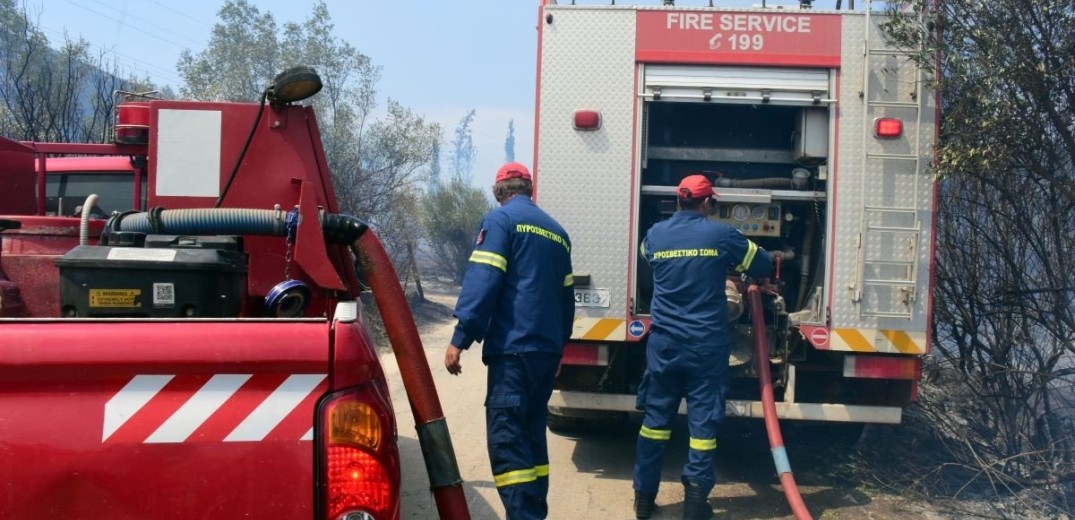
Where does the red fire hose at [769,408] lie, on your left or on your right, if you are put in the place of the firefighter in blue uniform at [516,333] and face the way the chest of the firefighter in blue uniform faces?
on your right

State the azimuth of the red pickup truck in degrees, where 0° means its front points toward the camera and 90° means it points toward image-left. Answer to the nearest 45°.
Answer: approximately 180°

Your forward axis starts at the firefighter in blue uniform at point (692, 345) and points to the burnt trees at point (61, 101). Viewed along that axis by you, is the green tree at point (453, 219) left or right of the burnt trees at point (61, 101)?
right

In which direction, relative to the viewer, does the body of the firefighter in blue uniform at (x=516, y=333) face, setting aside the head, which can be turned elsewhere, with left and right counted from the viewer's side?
facing away from the viewer and to the left of the viewer

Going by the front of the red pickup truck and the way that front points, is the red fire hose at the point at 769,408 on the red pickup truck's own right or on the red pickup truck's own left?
on the red pickup truck's own right

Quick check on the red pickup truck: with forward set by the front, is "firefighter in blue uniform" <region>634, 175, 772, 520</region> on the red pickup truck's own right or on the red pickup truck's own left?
on the red pickup truck's own right

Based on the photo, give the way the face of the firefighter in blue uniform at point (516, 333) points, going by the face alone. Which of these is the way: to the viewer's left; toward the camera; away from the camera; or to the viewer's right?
away from the camera

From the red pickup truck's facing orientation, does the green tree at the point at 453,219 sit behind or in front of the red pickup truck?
in front

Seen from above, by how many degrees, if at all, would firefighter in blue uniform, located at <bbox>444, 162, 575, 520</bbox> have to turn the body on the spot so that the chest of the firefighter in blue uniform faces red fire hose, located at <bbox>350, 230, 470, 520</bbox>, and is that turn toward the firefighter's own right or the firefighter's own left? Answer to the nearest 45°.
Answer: approximately 135° to the firefighter's own left

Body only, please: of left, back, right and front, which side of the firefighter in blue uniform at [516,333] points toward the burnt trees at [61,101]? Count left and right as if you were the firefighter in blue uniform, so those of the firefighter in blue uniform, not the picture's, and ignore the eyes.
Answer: front

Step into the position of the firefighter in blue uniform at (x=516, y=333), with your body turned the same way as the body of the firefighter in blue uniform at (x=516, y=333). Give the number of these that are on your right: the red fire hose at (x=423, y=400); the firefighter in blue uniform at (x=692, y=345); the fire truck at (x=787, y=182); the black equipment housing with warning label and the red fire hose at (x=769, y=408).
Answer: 3

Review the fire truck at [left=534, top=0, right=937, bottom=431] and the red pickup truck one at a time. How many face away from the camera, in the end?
2

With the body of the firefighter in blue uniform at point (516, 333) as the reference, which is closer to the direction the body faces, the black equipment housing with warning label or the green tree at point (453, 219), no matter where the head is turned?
the green tree

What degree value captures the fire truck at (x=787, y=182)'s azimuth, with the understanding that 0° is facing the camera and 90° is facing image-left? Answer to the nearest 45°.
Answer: approximately 180°
